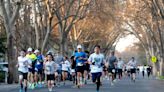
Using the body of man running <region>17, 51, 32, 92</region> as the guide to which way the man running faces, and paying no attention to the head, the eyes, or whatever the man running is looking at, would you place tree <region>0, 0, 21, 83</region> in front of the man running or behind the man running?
behind

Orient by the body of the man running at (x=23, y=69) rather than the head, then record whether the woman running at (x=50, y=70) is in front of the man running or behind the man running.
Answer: behind

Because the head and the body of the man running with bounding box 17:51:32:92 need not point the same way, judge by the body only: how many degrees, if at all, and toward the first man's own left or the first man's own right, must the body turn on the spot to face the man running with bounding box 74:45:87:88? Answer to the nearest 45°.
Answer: approximately 135° to the first man's own left
